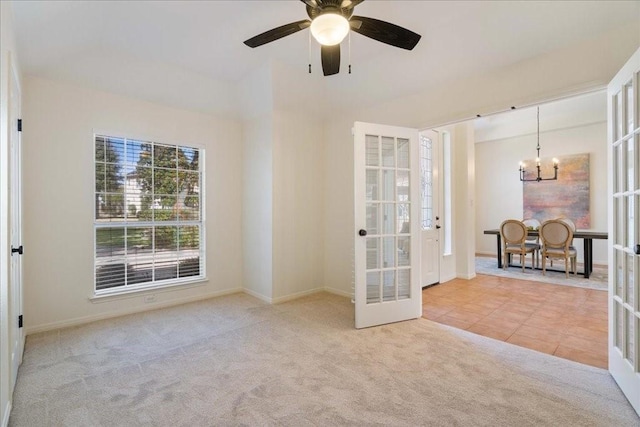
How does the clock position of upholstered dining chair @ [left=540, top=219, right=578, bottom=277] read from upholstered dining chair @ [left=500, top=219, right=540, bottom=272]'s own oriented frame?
upholstered dining chair @ [left=540, top=219, right=578, bottom=277] is roughly at 2 o'clock from upholstered dining chair @ [left=500, top=219, right=540, bottom=272].

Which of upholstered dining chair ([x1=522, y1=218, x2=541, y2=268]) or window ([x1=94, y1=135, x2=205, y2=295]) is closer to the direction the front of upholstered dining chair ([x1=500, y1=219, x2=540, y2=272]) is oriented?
the upholstered dining chair

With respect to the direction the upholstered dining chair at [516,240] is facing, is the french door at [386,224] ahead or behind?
behind

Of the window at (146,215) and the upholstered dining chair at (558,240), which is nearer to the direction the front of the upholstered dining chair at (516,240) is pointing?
the upholstered dining chair

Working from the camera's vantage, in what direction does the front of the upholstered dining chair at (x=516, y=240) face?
facing away from the viewer and to the right of the viewer

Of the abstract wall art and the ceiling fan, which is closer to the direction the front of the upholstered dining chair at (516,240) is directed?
the abstract wall art

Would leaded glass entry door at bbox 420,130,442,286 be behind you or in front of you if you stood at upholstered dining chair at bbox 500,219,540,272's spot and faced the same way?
behind

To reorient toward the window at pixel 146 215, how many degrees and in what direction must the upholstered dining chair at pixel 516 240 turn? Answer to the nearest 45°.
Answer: approximately 180°

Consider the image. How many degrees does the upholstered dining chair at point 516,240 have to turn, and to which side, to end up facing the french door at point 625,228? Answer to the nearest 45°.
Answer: approximately 135° to its right
